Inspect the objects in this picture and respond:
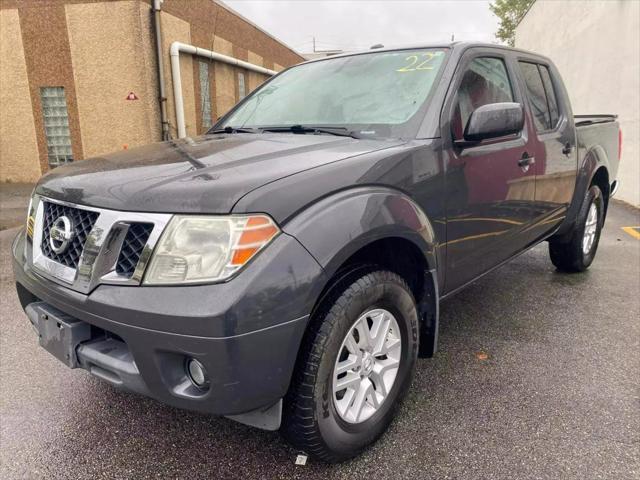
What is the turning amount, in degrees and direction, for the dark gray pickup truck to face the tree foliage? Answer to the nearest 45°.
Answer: approximately 135° to its right

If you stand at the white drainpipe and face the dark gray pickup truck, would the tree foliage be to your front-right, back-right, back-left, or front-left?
back-left

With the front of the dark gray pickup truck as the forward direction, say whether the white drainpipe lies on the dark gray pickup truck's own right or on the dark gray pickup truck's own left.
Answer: on the dark gray pickup truck's own right

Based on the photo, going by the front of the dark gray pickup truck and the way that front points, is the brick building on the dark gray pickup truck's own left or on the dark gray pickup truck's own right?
on the dark gray pickup truck's own right

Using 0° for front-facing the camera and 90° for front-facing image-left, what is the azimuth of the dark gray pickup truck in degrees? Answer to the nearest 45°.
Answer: approximately 45°
